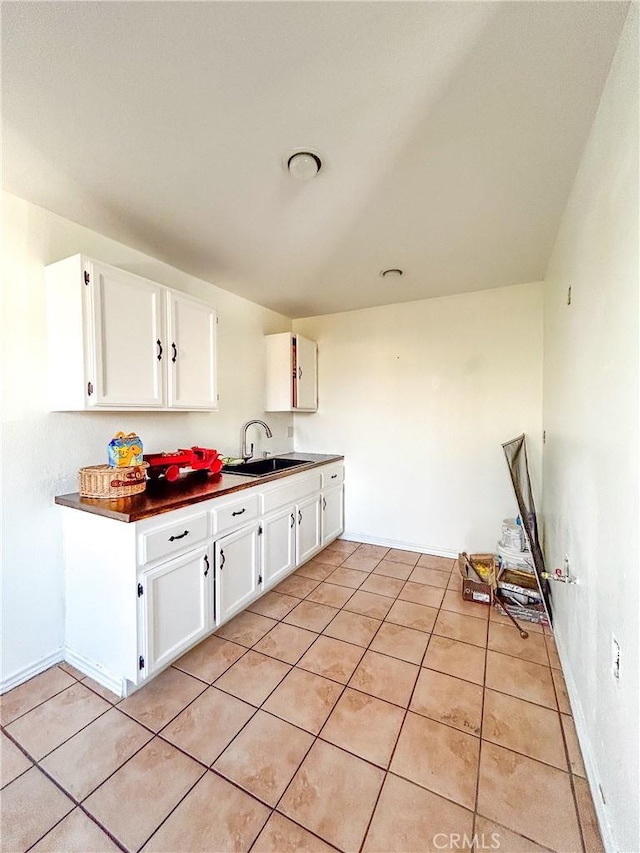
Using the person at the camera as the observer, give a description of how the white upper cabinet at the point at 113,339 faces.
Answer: facing the viewer and to the right of the viewer

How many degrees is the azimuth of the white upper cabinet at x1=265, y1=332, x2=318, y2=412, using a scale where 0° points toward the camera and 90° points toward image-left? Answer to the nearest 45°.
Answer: approximately 315°

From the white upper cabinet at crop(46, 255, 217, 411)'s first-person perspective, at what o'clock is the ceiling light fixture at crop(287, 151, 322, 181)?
The ceiling light fixture is roughly at 12 o'clock from the white upper cabinet.

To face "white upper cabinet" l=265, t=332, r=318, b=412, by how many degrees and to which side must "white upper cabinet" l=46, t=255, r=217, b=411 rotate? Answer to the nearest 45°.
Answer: approximately 90° to its left

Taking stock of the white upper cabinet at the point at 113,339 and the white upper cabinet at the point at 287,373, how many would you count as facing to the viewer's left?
0

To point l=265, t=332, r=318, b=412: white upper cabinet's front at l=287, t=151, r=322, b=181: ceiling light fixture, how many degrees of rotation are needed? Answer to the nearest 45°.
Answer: approximately 45° to its right
